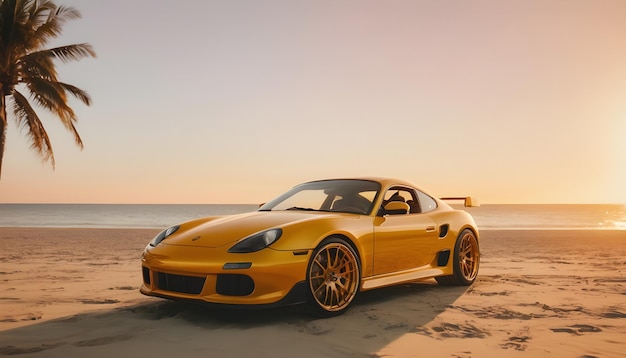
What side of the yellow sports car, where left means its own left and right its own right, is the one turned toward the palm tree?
right
